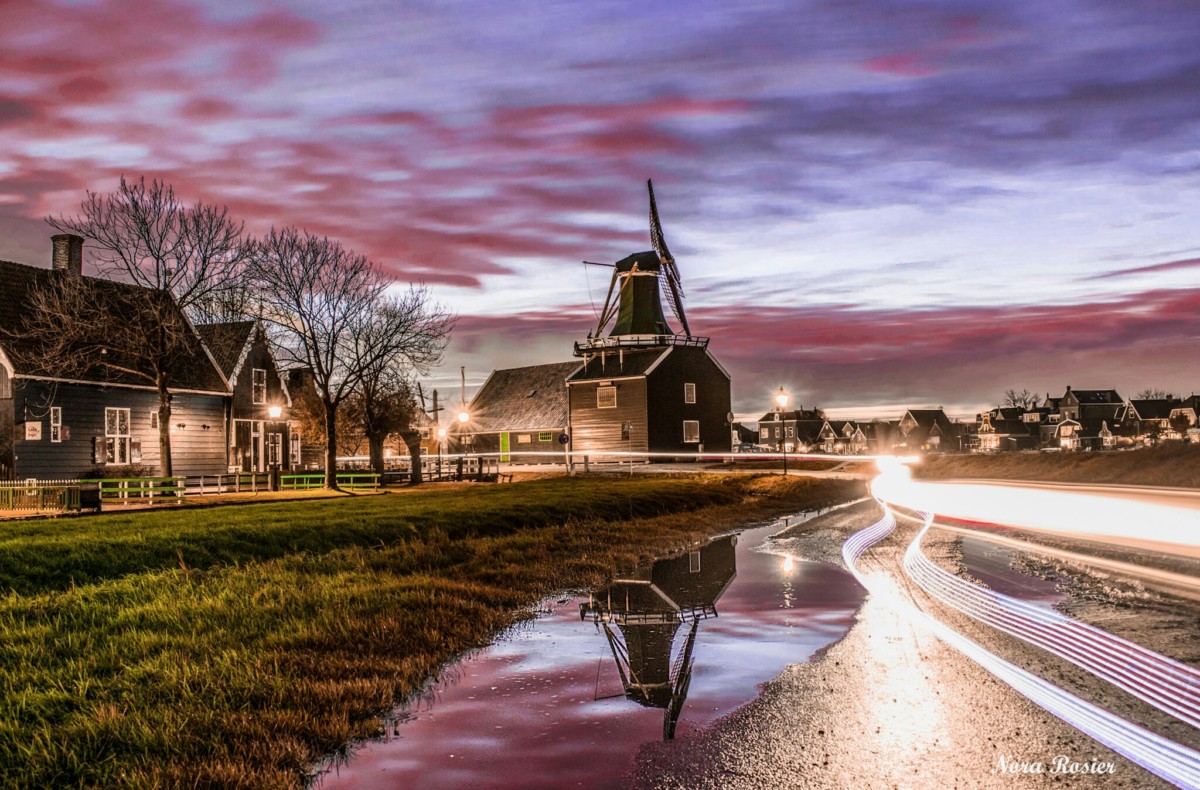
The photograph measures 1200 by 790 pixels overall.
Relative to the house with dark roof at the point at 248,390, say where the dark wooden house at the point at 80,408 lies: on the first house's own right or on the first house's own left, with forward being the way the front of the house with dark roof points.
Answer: on the first house's own right

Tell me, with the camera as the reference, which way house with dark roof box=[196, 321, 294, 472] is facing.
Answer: facing the viewer and to the right of the viewer
